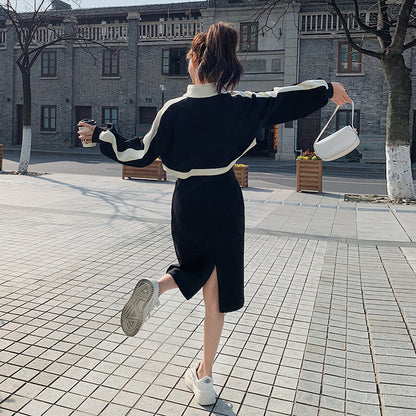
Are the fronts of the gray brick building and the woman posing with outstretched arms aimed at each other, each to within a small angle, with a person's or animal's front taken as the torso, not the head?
yes

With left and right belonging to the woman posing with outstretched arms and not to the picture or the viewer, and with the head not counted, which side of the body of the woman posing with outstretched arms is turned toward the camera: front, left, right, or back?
back

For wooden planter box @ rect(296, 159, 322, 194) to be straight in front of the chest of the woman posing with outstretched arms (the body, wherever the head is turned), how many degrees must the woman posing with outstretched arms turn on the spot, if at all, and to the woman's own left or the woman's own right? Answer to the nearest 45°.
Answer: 0° — they already face it

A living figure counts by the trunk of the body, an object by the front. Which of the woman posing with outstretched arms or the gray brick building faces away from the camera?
the woman posing with outstretched arms

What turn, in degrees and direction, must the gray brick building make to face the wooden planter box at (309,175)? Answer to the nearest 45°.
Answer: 0° — it already faces it

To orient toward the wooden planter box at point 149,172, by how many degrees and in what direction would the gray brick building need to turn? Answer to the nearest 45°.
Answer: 0° — it already faces it

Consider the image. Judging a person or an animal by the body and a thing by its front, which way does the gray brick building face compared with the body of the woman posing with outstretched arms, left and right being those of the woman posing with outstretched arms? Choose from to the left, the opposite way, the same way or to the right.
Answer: the opposite way

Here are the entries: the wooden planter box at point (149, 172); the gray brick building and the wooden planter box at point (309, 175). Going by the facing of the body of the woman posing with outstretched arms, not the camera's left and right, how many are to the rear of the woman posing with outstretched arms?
0

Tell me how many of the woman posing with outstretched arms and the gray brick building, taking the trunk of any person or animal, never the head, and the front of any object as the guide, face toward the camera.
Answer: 1

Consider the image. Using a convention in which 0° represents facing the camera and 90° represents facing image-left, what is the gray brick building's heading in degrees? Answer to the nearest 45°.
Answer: approximately 0°

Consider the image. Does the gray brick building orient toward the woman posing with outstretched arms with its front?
yes

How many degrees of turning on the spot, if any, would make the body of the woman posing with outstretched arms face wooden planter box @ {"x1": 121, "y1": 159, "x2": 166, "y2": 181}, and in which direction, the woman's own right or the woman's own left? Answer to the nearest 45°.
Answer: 0° — they already face it

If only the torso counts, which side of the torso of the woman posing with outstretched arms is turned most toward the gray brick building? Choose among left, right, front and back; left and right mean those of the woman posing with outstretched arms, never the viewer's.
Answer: front
